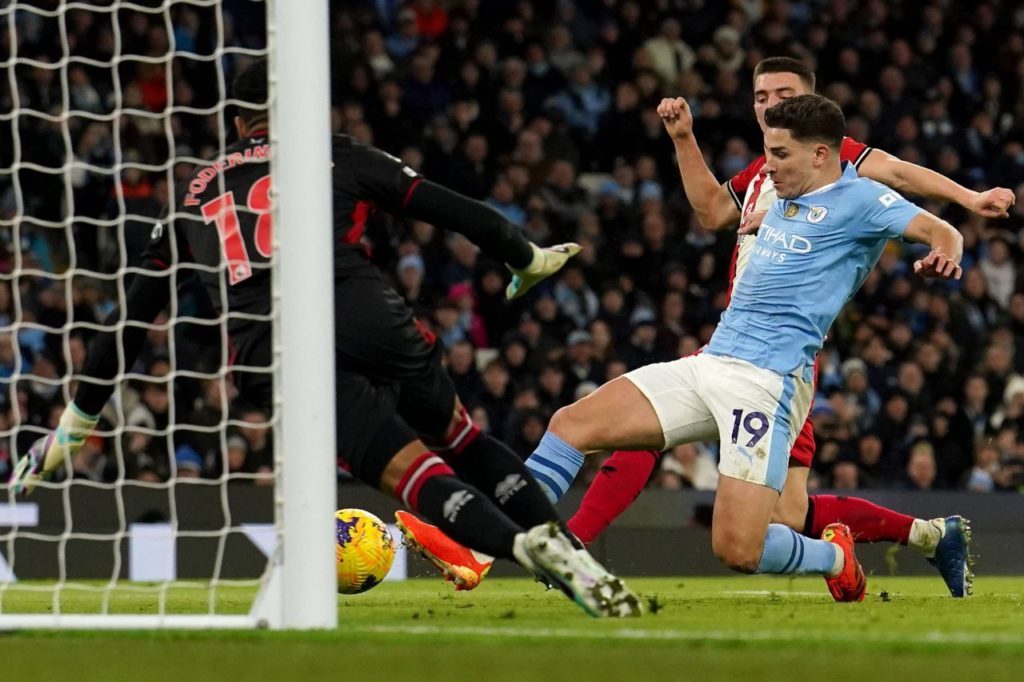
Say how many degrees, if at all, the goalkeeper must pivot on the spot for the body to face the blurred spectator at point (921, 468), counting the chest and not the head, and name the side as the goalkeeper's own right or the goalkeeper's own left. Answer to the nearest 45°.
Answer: approximately 45° to the goalkeeper's own right

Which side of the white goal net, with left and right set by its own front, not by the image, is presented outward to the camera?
right

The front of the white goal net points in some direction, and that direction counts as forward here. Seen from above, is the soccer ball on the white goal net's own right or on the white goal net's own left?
on the white goal net's own right

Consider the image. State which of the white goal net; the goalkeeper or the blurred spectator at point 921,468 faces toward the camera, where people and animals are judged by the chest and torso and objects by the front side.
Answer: the blurred spectator

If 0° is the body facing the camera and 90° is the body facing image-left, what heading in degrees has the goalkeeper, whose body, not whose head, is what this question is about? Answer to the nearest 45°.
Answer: approximately 180°

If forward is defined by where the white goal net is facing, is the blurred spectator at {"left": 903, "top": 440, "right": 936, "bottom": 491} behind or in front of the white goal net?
in front

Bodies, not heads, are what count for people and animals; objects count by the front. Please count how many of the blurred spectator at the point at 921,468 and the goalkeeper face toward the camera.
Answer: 1

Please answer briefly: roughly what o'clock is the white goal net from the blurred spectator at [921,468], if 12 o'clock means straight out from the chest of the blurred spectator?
The white goal net is roughly at 12 o'clock from the blurred spectator.

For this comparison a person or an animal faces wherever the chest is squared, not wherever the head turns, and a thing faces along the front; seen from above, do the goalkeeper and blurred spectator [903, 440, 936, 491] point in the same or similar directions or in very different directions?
very different directions

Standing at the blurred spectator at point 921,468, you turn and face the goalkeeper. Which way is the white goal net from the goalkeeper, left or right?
right

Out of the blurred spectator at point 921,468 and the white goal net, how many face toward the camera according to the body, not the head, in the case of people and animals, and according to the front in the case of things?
1

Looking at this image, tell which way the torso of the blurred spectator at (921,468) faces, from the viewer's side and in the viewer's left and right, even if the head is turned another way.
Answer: facing the viewer
